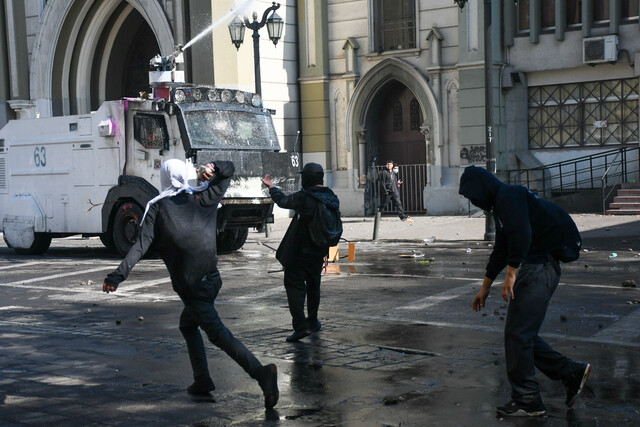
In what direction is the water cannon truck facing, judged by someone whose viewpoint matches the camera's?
facing the viewer and to the right of the viewer

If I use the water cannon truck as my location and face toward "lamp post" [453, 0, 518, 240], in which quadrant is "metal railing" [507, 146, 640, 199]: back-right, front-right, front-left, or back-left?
front-left

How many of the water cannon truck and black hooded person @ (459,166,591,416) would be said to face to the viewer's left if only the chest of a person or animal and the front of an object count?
1

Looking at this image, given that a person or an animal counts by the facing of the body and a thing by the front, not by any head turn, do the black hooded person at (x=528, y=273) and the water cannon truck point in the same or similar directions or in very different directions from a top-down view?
very different directions

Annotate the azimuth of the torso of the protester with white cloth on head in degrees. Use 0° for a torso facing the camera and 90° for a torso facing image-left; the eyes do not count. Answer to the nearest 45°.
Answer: approximately 135°

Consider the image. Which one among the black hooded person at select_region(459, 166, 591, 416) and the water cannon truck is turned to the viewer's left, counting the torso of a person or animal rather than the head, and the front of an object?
the black hooded person

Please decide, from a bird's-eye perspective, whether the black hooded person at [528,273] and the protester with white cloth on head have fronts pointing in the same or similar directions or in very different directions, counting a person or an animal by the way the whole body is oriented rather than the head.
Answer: same or similar directions

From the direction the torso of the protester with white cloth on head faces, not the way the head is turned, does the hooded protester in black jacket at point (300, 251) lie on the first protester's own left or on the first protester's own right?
on the first protester's own right

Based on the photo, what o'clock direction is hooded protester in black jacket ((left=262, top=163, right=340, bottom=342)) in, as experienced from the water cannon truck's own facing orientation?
The hooded protester in black jacket is roughly at 1 o'clock from the water cannon truck.

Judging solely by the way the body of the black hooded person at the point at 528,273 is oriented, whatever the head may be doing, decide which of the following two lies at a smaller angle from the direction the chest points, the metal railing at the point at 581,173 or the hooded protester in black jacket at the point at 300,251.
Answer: the hooded protester in black jacket

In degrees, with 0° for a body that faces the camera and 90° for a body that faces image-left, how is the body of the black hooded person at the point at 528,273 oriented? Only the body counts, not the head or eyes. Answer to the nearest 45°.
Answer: approximately 90°

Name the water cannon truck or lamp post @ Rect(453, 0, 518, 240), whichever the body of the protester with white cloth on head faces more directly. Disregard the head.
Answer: the water cannon truck

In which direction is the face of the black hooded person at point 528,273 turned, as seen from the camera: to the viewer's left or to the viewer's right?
to the viewer's left

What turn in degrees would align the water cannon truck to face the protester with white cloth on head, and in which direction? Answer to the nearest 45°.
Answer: approximately 45° to its right

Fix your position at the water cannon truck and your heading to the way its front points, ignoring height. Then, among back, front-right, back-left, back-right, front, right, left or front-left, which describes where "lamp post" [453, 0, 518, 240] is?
front-left
